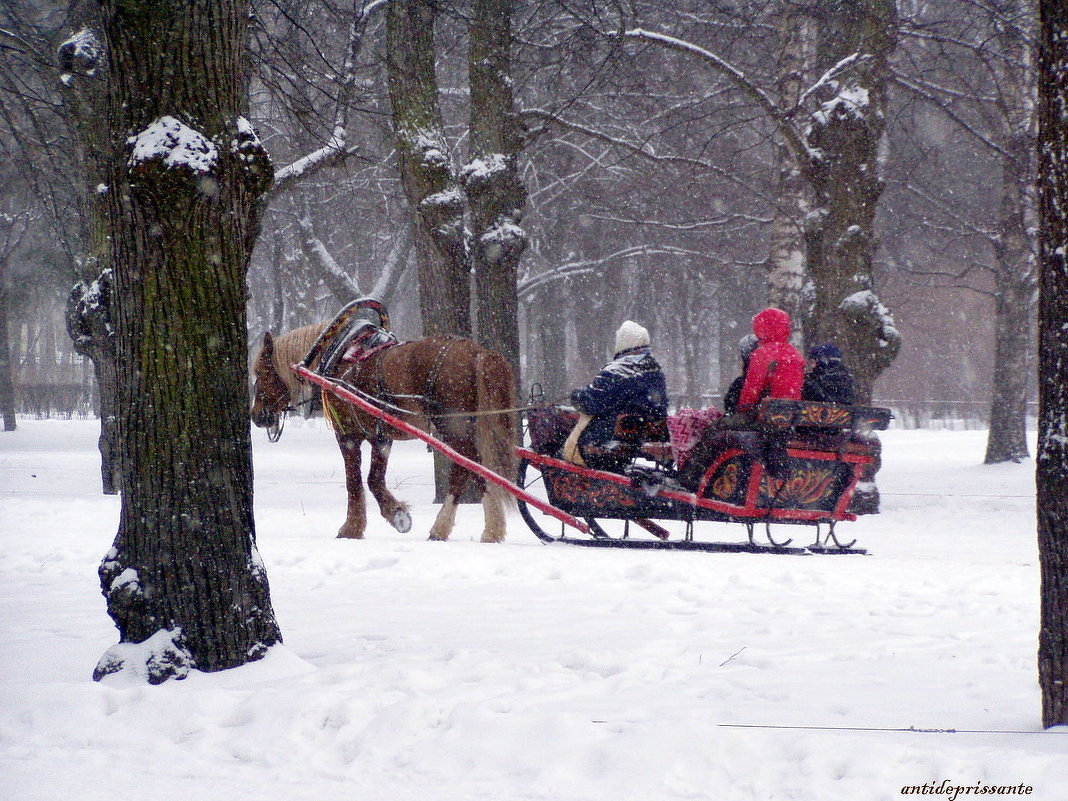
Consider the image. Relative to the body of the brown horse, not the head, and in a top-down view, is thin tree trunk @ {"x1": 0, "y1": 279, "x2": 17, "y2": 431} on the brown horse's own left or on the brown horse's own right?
on the brown horse's own right

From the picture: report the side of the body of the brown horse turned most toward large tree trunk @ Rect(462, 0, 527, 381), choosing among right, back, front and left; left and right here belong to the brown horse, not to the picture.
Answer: right

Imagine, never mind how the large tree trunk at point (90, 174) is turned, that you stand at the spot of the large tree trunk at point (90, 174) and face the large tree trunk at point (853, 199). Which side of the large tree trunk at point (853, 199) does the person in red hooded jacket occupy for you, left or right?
right

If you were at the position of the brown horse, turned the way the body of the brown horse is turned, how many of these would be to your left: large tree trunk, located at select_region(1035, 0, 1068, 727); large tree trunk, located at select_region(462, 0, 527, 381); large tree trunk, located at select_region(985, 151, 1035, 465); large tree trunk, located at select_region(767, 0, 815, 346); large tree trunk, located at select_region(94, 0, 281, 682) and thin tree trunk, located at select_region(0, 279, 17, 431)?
2

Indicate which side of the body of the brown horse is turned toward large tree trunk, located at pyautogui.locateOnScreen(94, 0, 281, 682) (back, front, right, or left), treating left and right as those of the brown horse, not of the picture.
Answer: left

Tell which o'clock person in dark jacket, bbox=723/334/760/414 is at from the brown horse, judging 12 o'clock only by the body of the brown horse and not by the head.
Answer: The person in dark jacket is roughly at 7 o'clock from the brown horse.

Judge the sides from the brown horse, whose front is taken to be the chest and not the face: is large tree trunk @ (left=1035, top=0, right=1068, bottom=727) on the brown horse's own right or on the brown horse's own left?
on the brown horse's own left

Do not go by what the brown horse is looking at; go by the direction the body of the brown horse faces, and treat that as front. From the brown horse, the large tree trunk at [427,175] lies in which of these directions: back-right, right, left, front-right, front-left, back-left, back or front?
right

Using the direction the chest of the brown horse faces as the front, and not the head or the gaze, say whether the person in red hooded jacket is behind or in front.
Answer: behind

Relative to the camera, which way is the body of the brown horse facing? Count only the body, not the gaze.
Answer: to the viewer's left
